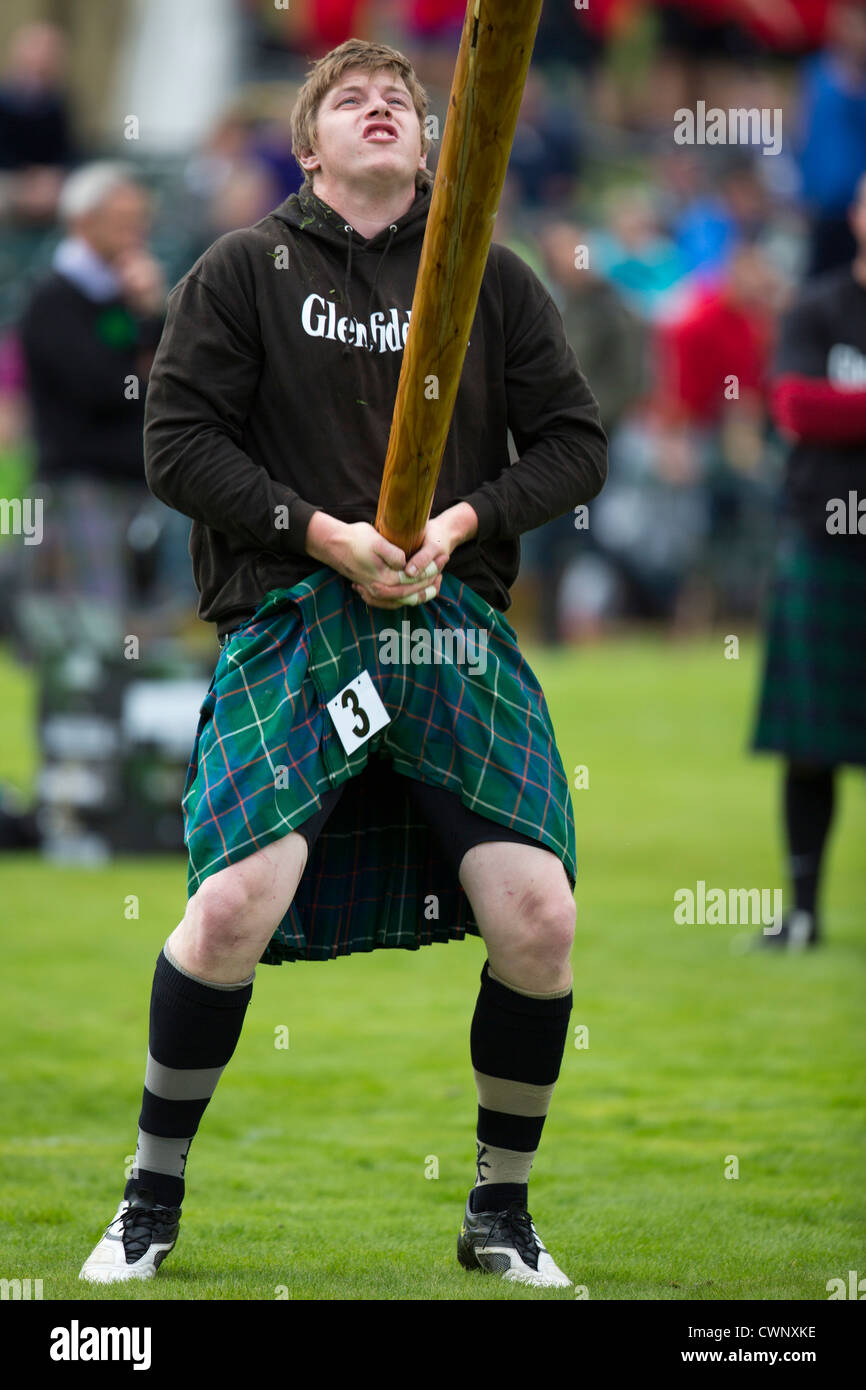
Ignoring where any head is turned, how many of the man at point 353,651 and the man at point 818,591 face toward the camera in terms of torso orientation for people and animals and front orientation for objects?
2

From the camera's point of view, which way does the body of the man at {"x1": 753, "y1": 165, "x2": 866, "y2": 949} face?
toward the camera

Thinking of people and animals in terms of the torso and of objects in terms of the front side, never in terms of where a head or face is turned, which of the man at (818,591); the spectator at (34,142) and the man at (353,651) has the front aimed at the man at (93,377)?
the spectator

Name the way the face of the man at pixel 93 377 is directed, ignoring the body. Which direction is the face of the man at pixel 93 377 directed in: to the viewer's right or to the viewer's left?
to the viewer's right

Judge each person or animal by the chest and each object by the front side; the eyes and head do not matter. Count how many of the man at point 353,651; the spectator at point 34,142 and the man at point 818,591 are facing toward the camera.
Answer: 3

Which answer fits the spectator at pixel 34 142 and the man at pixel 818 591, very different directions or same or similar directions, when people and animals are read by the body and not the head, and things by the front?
same or similar directions

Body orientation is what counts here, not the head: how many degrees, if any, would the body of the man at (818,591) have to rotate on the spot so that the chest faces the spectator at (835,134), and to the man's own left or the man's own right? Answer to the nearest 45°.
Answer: approximately 180°

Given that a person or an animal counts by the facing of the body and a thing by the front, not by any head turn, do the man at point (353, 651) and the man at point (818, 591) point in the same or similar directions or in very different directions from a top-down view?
same or similar directions

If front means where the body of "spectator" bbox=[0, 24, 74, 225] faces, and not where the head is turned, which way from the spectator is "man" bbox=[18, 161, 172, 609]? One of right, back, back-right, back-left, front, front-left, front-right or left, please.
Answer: front

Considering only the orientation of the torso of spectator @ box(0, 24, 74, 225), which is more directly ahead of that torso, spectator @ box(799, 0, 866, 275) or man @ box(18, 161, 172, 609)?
the man

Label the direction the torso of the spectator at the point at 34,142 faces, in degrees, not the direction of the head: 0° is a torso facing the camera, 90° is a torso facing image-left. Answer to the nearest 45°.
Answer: approximately 0°

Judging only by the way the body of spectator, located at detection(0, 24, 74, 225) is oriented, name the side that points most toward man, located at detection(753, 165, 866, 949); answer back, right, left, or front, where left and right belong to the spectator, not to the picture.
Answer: front

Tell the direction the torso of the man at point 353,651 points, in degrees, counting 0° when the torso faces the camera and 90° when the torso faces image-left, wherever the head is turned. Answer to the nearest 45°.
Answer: approximately 0°

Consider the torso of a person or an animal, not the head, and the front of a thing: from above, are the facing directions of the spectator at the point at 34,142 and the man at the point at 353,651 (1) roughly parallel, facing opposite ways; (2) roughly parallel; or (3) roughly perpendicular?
roughly parallel
